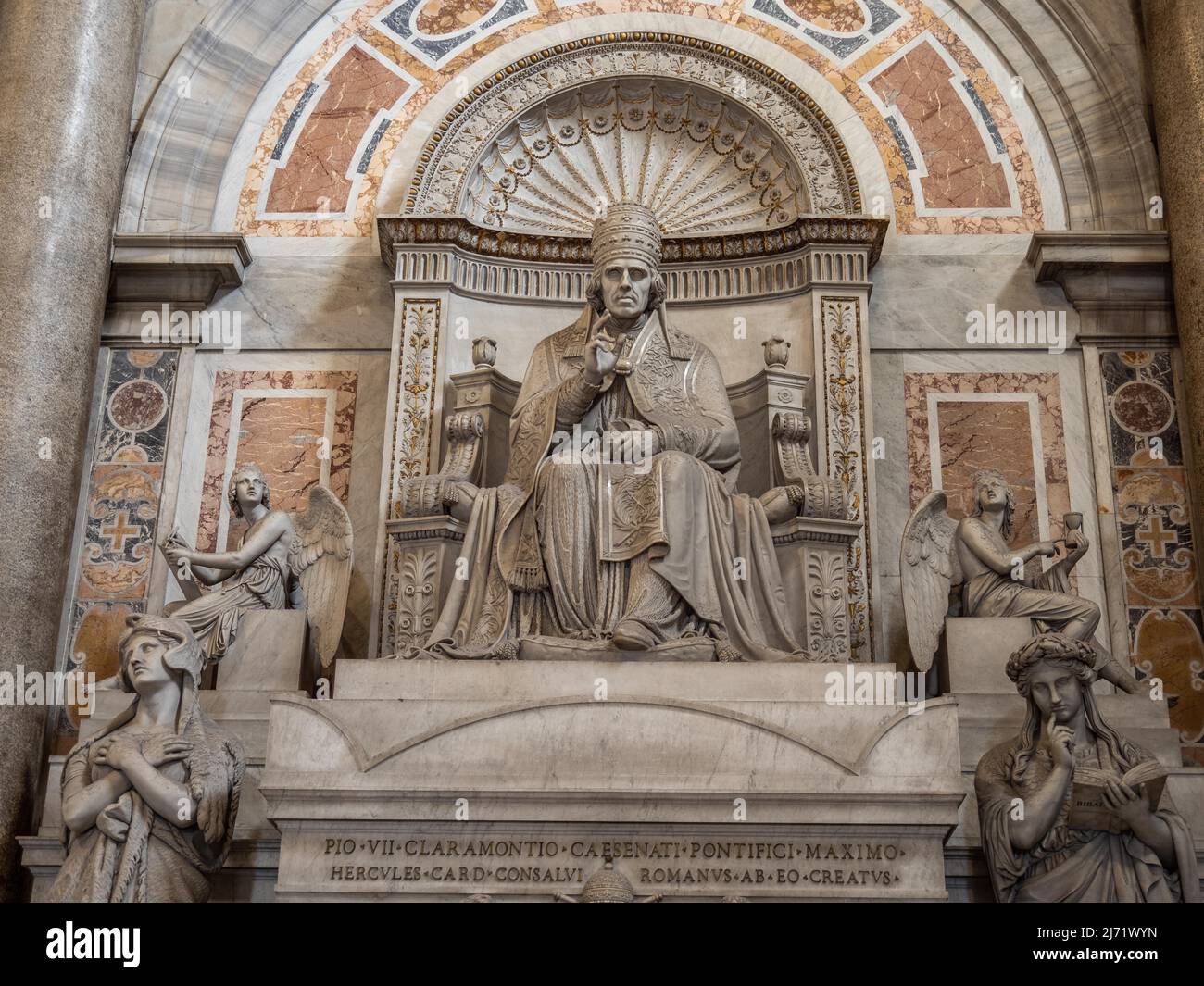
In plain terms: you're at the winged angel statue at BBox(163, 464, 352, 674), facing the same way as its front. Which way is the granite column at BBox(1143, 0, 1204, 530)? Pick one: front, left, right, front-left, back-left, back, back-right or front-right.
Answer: back-left

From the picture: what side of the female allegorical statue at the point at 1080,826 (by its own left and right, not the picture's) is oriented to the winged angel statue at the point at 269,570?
right

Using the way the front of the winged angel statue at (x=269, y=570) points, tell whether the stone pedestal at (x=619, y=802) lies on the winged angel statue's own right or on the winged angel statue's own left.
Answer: on the winged angel statue's own left

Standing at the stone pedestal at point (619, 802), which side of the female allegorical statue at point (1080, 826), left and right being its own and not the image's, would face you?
right

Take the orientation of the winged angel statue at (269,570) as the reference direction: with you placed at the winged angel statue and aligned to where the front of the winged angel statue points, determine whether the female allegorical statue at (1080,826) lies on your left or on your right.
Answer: on your left

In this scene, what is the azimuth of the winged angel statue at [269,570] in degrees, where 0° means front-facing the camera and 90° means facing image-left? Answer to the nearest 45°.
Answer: approximately 45°

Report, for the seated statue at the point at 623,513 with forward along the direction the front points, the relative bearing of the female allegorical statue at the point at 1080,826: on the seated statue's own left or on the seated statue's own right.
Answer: on the seated statue's own left

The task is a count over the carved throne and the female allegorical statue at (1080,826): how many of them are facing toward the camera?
2

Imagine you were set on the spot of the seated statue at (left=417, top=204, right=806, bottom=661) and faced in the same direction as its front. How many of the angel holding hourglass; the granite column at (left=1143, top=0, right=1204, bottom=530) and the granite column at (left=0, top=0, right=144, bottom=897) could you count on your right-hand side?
1

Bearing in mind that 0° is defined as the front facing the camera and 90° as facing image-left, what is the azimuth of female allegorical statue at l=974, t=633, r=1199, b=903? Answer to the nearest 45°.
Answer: approximately 0°

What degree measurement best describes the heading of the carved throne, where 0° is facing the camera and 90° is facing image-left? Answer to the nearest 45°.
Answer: approximately 0°
